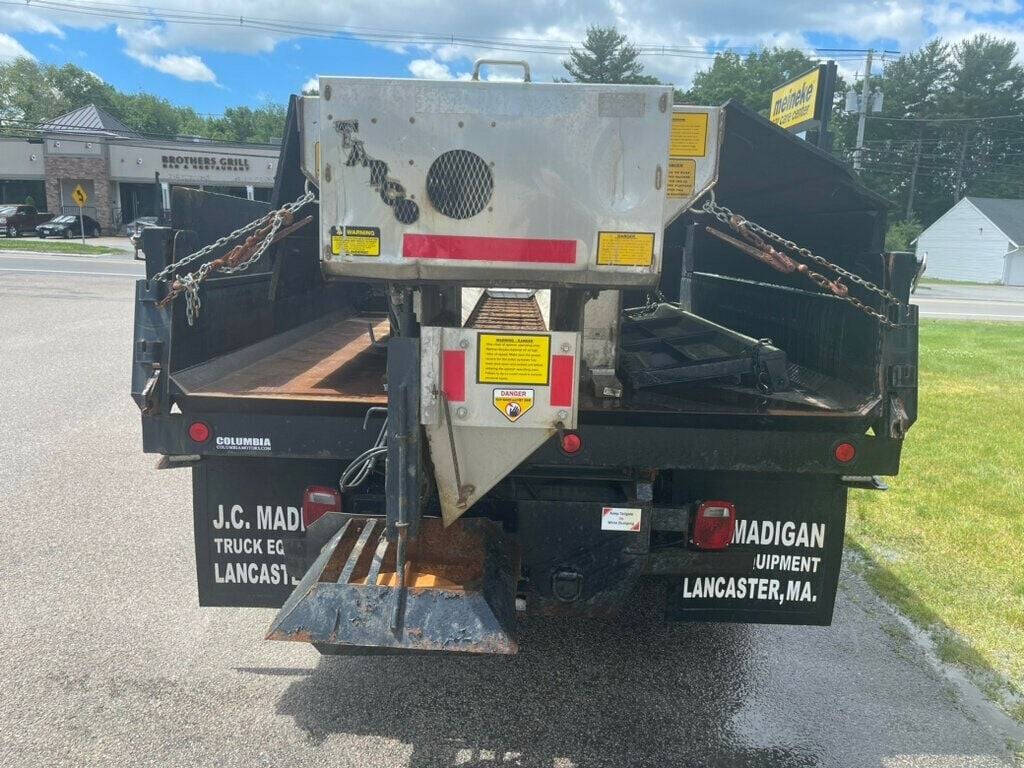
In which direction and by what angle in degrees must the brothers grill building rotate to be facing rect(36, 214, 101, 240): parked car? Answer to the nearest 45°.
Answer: approximately 45° to its right

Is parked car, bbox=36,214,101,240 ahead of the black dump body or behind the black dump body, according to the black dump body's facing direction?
ahead

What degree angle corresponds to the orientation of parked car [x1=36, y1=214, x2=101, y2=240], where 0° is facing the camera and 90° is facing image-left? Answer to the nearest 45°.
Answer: approximately 45°

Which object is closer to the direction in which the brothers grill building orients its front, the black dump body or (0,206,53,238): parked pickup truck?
the black dump body

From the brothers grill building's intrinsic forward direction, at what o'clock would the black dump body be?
The black dump body is roughly at 12 o'clock from the brothers grill building.

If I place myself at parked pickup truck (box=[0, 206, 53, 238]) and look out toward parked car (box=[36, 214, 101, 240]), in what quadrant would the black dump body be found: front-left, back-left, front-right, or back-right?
front-right

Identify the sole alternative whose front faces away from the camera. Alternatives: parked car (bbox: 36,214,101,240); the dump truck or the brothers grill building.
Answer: the dump truck

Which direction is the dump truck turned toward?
away from the camera

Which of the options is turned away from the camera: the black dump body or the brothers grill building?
the black dump body

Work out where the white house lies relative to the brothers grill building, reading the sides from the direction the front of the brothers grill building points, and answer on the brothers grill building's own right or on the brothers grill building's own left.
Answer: on the brothers grill building's own left

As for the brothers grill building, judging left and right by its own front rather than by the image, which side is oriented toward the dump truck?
front

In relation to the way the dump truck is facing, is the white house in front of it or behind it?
in front

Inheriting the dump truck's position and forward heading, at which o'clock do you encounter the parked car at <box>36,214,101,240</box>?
The parked car is roughly at 11 o'clock from the dump truck.

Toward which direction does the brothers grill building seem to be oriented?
toward the camera

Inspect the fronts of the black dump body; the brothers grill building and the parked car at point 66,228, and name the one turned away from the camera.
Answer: the black dump body
